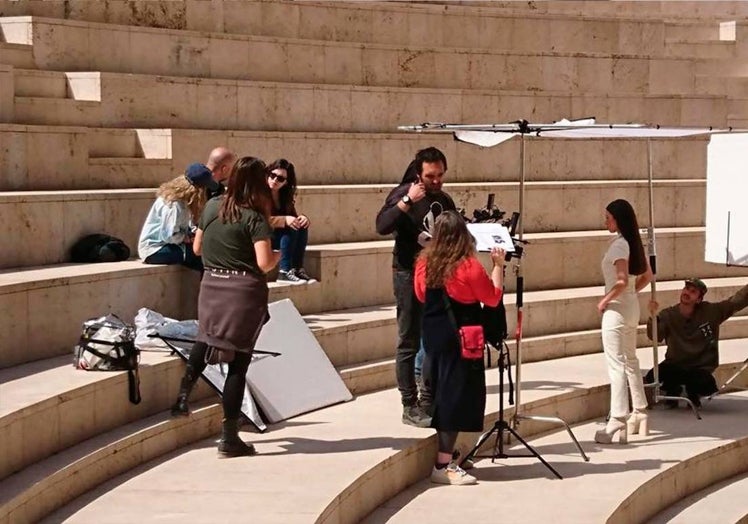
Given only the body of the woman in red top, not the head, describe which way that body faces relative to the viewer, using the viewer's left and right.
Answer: facing away from the viewer and to the right of the viewer

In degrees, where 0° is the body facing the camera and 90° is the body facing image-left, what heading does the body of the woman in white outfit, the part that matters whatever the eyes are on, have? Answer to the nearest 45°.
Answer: approximately 90°

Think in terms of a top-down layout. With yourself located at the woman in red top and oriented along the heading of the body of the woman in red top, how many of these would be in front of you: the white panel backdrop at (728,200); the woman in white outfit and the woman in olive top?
2

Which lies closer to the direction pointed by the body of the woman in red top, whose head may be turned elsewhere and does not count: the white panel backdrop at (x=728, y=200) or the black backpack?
the white panel backdrop

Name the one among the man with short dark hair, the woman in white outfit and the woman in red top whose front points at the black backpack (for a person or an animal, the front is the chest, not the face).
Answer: the woman in white outfit

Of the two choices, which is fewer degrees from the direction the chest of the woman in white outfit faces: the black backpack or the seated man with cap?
the black backpack

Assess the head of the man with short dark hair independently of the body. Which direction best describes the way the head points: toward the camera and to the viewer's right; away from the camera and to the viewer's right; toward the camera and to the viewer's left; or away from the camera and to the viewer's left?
toward the camera and to the viewer's right
